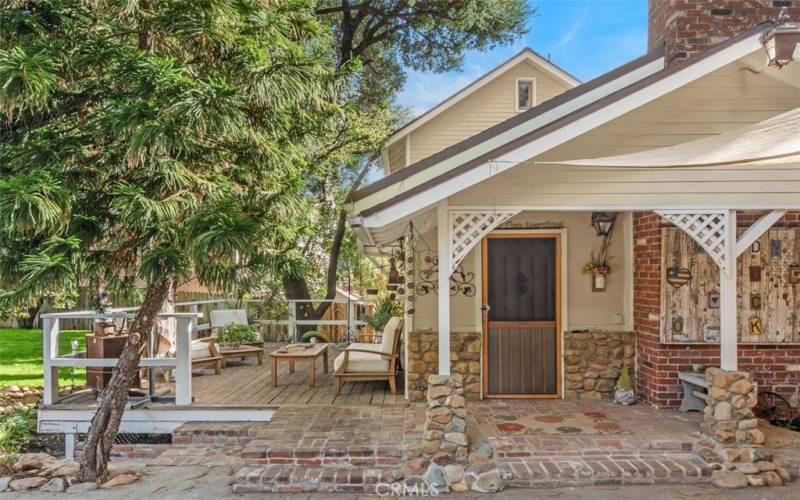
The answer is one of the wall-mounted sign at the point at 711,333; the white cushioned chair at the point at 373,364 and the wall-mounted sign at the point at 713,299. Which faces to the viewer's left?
the white cushioned chair

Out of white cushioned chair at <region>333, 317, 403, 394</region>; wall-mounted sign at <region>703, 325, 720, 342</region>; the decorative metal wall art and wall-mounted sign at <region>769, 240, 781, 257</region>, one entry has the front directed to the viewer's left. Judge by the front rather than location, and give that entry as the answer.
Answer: the white cushioned chair

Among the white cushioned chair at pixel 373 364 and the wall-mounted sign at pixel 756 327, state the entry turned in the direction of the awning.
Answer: the wall-mounted sign

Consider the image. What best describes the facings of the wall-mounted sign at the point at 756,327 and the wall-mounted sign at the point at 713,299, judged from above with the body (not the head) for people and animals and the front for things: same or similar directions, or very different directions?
same or similar directions

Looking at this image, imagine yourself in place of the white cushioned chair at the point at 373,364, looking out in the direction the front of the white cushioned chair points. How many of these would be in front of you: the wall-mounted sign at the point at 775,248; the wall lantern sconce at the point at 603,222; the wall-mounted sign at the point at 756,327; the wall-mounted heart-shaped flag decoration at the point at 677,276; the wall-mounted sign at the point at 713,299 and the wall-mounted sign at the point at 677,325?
0

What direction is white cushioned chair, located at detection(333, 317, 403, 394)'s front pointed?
to the viewer's left

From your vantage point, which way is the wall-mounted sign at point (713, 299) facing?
toward the camera

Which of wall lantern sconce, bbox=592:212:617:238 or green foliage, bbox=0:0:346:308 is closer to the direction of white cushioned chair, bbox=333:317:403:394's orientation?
the green foliage

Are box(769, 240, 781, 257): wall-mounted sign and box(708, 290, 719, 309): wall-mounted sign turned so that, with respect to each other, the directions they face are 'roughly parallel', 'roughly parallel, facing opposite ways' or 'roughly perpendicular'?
roughly parallel

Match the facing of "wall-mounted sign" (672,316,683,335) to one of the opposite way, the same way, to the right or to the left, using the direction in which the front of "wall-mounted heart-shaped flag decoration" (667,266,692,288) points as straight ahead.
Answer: the same way

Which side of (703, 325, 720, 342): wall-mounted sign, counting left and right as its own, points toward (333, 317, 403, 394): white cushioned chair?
right

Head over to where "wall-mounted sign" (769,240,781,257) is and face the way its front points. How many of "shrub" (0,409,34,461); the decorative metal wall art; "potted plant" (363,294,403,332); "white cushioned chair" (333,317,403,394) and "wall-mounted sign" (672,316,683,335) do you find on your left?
0

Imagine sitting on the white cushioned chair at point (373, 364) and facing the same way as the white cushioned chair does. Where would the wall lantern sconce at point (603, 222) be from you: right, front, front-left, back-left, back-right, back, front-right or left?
back

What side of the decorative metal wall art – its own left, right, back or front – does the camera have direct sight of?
front
